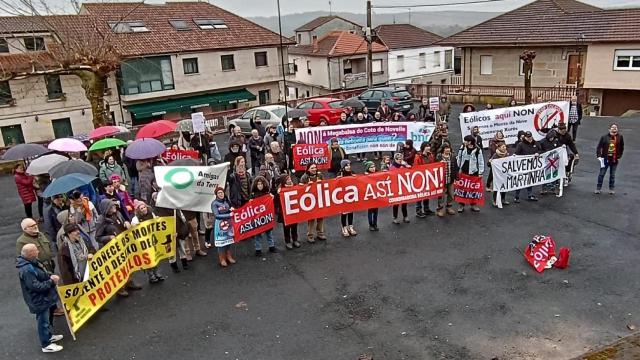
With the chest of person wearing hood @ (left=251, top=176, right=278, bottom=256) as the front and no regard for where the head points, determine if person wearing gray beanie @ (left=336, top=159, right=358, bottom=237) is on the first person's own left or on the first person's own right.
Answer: on the first person's own left

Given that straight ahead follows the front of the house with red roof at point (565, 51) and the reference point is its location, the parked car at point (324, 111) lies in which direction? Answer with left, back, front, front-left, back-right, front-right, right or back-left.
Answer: front-right

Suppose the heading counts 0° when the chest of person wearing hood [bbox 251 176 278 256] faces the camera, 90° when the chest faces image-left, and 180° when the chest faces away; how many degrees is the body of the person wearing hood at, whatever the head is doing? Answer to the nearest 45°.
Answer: approximately 0°

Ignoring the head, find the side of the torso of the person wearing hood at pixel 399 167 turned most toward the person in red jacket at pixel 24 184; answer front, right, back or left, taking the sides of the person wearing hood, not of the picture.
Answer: right

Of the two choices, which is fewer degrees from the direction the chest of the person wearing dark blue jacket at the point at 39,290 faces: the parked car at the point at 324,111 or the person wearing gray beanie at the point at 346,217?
the person wearing gray beanie
